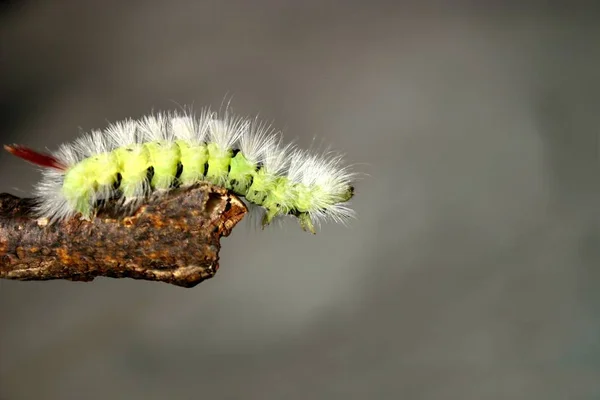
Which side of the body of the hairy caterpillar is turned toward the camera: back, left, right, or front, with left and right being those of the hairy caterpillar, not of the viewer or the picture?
right
